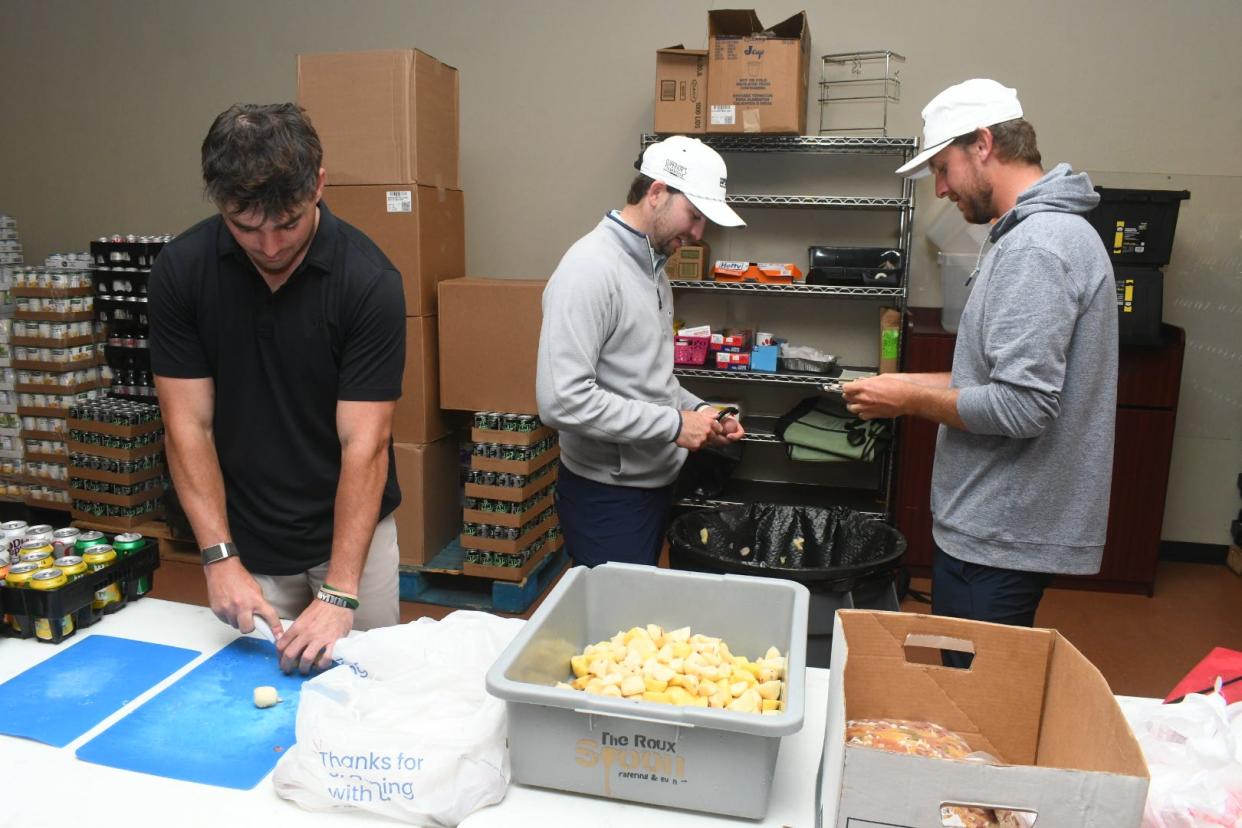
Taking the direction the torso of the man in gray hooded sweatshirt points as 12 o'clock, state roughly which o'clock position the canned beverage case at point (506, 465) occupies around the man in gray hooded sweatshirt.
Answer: The canned beverage case is roughly at 1 o'clock from the man in gray hooded sweatshirt.

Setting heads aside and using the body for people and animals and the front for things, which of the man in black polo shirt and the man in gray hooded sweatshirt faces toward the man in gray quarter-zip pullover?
the man in gray hooded sweatshirt

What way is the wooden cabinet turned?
toward the camera

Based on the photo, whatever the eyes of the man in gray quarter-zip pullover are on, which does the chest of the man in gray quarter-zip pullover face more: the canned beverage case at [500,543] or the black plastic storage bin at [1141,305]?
the black plastic storage bin

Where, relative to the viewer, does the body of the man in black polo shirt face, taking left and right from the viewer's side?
facing the viewer

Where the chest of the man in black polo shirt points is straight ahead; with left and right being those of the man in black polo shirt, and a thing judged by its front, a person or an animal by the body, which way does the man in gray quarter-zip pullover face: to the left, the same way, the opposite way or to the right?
to the left

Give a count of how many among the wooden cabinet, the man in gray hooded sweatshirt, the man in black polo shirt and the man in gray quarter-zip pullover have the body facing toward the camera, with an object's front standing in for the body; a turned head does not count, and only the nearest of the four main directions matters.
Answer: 2

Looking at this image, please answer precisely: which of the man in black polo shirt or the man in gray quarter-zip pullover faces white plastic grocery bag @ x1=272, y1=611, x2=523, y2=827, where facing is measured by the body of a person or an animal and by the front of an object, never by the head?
the man in black polo shirt

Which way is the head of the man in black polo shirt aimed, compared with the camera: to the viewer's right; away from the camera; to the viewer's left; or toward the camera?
toward the camera

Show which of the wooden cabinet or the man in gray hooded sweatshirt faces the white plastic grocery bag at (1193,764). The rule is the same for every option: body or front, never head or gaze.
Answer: the wooden cabinet

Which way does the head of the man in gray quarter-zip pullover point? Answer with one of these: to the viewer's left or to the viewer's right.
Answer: to the viewer's right

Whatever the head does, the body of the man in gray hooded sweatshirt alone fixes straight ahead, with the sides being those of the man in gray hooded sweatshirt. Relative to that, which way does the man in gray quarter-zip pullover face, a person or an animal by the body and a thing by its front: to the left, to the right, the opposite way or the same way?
the opposite way

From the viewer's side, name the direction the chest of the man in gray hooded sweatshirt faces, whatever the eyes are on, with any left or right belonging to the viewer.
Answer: facing to the left of the viewer

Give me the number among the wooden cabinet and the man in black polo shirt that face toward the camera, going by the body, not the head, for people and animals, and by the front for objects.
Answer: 2

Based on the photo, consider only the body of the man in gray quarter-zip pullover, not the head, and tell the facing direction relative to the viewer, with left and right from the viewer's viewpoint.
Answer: facing to the right of the viewer

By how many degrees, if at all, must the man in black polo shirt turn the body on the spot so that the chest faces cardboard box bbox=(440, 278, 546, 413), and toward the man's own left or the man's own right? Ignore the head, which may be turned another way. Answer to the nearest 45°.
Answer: approximately 135° to the man's own left

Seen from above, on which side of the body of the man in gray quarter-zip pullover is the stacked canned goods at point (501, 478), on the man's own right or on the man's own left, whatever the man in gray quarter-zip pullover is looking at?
on the man's own left
